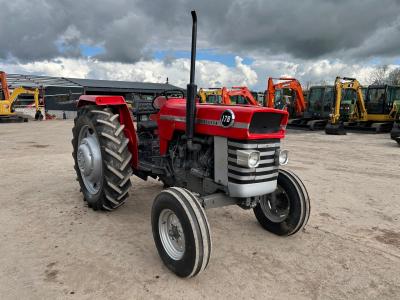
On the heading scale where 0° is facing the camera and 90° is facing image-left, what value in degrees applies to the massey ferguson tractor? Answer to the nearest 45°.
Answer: approximately 315°

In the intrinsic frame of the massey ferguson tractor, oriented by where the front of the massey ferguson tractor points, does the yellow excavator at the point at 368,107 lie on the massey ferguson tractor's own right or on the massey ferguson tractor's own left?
on the massey ferguson tractor's own left

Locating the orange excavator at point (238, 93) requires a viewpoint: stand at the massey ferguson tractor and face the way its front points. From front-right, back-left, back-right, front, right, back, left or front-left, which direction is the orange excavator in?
back-left
